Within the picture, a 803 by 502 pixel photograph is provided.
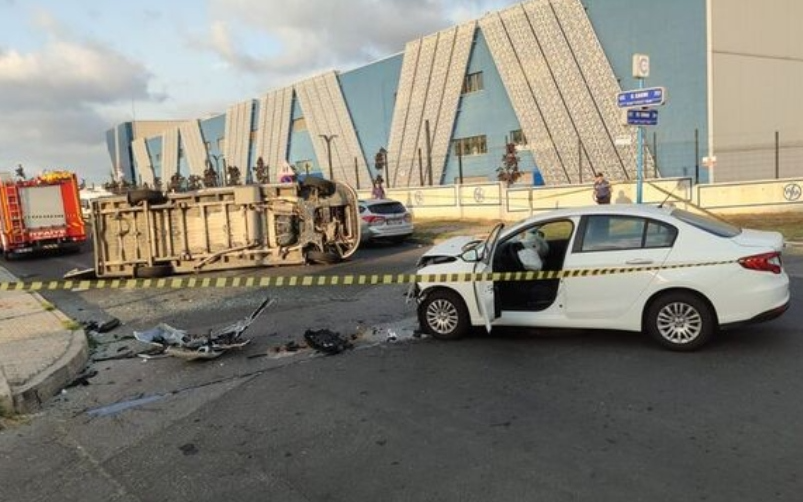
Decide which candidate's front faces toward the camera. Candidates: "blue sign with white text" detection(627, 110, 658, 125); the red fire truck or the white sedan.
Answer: the blue sign with white text

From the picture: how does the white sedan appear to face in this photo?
to the viewer's left

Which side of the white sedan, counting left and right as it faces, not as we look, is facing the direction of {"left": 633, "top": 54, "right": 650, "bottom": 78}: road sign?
right

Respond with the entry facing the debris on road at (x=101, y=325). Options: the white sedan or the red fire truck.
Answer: the white sedan

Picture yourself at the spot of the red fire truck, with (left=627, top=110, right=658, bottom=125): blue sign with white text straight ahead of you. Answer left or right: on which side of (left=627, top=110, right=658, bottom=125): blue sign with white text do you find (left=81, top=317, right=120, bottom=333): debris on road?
right

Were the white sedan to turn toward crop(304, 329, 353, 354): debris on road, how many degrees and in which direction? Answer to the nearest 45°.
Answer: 0° — it already faces it

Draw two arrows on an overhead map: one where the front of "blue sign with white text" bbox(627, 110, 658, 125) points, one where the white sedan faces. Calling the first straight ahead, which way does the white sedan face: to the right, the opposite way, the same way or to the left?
to the right

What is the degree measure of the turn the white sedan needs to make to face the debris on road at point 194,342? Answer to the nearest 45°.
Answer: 0° — it already faces it

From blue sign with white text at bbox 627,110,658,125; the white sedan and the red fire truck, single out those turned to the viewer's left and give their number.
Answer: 1

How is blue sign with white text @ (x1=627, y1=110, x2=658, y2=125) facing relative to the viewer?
toward the camera
